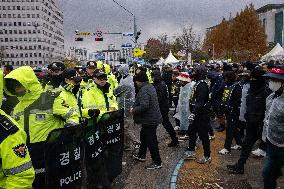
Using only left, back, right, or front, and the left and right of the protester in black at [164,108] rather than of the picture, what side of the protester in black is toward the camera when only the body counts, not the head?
left

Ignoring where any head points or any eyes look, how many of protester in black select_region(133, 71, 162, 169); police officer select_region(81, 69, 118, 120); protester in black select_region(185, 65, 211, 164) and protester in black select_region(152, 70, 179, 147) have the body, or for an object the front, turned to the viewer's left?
3

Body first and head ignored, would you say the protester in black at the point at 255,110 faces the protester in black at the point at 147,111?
yes

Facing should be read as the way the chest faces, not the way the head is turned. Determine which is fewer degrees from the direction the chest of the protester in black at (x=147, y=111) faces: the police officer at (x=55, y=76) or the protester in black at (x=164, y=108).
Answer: the police officer

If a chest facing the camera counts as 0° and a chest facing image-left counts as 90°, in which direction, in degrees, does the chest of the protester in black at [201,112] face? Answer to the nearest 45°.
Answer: approximately 90°

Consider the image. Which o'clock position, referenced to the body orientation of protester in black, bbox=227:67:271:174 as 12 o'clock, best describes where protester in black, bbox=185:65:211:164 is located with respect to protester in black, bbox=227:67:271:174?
protester in black, bbox=185:65:211:164 is roughly at 1 o'clock from protester in black, bbox=227:67:271:174.

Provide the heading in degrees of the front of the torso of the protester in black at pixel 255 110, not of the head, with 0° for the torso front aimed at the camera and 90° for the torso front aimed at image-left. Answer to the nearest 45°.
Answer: approximately 90°

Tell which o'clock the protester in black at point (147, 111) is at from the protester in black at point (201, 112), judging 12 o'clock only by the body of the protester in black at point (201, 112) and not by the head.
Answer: the protester in black at point (147, 111) is roughly at 11 o'clock from the protester in black at point (201, 112).

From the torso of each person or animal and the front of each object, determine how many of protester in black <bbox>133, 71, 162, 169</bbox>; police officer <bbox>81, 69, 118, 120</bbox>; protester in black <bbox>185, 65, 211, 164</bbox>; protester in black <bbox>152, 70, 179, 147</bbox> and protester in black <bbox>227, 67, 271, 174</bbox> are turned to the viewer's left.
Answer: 4

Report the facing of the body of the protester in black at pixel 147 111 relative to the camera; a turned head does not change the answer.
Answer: to the viewer's left

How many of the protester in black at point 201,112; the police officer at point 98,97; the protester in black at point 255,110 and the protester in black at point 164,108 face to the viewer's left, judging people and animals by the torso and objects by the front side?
3

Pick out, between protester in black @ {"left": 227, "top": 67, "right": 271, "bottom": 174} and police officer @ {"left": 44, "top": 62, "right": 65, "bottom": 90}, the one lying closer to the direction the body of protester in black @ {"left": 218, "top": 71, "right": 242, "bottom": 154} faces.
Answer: the police officer
